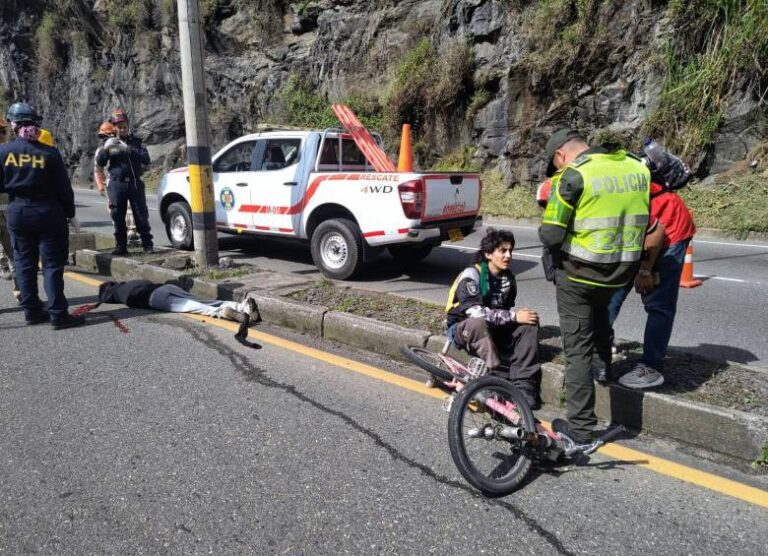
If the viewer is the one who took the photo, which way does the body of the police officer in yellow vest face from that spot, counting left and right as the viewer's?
facing away from the viewer and to the left of the viewer

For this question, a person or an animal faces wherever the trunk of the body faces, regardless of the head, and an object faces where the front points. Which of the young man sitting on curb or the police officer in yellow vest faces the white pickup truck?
the police officer in yellow vest

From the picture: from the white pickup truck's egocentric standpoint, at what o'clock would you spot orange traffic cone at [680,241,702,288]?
The orange traffic cone is roughly at 5 o'clock from the white pickup truck.

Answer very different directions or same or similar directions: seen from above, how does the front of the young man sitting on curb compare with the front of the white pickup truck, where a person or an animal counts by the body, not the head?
very different directions

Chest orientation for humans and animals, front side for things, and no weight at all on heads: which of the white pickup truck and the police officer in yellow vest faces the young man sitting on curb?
the police officer in yellow vest

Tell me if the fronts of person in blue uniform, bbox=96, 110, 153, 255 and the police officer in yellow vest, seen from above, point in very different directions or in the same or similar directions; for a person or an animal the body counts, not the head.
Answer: very different directions

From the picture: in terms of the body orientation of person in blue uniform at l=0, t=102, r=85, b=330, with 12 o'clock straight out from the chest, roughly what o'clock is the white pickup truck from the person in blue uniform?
The white pickup truck is roughly at 1 o'clock from the person in blue uniform.

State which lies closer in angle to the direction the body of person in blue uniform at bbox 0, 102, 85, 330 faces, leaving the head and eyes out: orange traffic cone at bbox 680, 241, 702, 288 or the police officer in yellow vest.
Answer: the orange traffic cone

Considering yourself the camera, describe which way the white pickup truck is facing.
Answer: facing away from the viewer and to the left of the viewer
